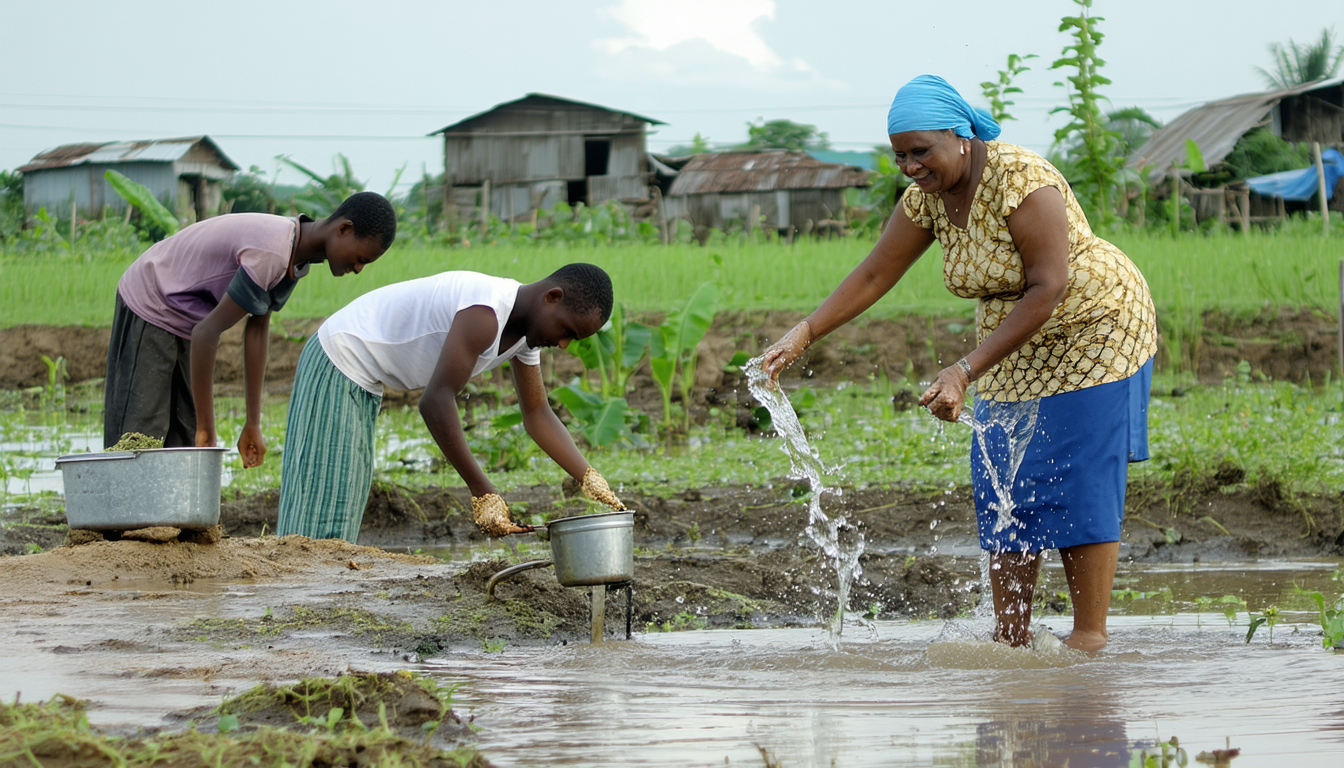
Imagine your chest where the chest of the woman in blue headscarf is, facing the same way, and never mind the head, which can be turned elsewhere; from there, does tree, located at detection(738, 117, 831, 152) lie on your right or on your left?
on your right

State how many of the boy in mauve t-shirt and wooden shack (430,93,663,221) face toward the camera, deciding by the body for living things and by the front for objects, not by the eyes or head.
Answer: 1

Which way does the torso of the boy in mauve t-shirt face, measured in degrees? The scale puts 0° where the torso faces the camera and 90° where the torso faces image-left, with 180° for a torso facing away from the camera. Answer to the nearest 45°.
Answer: approximately 270°

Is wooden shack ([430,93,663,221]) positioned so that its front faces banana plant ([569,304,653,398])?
yes

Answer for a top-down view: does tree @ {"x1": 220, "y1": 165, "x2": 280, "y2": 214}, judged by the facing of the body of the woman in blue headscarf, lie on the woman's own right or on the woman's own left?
on the woman's own right

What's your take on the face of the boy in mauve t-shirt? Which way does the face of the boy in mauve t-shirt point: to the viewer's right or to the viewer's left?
to the viewer's right

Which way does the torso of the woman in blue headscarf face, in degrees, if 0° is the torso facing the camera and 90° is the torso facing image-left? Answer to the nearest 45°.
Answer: approximately 45°

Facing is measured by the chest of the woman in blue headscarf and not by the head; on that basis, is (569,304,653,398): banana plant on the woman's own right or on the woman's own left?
on the woman's own right

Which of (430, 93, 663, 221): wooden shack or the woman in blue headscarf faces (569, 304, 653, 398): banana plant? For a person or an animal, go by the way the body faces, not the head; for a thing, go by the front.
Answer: the wooden shack

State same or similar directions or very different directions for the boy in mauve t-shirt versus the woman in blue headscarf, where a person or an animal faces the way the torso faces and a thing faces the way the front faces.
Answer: very different directions

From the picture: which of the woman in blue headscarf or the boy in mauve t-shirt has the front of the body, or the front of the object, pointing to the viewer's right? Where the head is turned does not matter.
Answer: the boy in mauve t-shirt

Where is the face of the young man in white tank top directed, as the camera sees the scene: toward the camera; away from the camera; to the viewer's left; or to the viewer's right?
to the viewer's right
